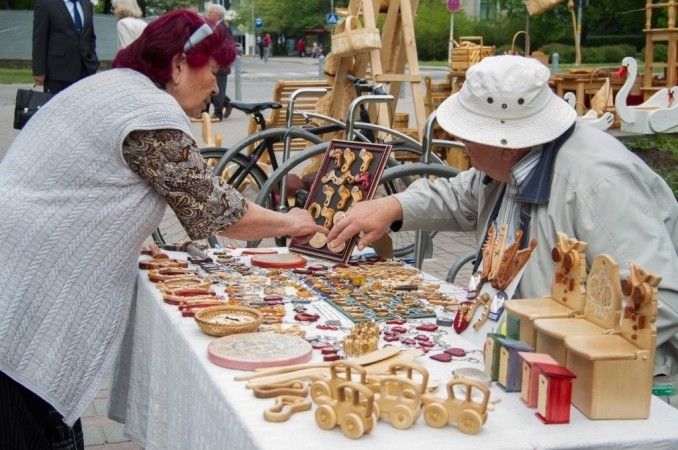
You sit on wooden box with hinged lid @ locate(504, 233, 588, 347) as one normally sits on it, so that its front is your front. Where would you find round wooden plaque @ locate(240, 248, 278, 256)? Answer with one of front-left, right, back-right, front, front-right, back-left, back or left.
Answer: right

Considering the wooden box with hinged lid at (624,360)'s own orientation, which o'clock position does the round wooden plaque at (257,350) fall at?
The round wooden plaque is roughly at 2 o'clock from the wooden box with hinged lid.

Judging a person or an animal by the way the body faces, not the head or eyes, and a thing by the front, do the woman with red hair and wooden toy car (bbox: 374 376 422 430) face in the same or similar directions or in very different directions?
very different directions

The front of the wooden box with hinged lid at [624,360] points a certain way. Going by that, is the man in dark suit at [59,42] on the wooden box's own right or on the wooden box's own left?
on the wooden box's own right

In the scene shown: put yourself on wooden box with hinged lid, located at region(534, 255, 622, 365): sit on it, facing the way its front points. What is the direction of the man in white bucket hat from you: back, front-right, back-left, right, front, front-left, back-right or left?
back-right

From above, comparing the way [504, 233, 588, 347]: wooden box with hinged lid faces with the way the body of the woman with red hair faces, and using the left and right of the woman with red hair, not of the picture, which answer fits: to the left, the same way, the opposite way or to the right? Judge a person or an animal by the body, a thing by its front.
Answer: the opposite way

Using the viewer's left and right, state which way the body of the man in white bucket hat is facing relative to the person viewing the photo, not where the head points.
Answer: facing the viewer and to the left of the viewer

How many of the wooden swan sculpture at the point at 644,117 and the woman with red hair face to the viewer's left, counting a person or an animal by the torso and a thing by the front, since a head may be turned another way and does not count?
1

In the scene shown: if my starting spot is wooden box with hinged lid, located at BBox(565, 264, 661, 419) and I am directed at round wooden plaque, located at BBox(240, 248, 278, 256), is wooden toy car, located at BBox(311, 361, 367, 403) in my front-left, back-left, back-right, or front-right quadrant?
front-left

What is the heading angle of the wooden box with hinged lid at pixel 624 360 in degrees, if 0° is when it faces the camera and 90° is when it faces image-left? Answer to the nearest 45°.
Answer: approximately 45°

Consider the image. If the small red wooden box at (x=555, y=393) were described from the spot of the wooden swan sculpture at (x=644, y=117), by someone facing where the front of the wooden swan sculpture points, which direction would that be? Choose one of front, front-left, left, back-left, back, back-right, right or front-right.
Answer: left

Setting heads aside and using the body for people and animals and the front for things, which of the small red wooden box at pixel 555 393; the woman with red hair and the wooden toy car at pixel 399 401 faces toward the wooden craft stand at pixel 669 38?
the woman with red hair

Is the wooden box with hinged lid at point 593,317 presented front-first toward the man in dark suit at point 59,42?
no

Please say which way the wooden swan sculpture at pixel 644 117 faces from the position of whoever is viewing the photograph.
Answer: facing to the left of the viewer

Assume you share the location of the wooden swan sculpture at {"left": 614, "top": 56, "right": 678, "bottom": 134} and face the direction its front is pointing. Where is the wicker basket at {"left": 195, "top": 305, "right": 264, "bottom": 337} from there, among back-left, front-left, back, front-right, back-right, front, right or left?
left

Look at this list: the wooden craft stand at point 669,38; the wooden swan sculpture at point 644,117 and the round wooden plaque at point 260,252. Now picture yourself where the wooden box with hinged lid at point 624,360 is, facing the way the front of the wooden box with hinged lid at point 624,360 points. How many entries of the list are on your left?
0

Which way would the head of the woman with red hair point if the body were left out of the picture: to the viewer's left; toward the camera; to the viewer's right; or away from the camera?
to the viewer's right
